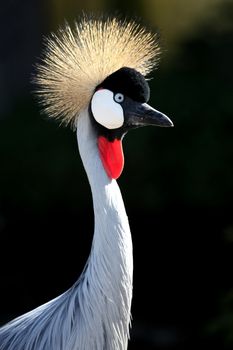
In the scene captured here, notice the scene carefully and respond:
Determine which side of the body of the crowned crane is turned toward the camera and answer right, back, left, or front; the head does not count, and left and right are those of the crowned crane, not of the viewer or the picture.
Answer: right
